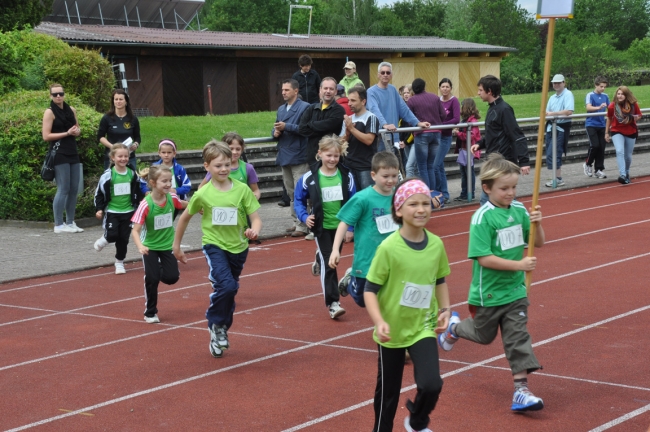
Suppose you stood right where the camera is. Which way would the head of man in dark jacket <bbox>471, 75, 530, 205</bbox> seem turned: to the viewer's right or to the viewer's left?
to the viewer's left

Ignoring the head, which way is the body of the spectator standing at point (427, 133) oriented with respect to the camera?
away from the camera

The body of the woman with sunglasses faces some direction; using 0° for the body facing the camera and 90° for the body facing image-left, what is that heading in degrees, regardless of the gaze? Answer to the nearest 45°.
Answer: approximately 315°

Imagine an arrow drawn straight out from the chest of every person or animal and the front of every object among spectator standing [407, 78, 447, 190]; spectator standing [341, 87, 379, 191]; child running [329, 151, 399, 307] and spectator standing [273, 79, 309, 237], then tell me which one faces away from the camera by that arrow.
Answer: spectator standing [407, 78, 447, 190]

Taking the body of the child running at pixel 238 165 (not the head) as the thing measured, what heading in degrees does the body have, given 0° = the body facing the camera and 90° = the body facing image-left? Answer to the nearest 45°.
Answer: approximately 0°

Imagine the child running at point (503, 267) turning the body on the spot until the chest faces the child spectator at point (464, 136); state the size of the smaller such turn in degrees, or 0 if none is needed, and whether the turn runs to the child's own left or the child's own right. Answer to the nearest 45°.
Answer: approximately 135° to the child's own left

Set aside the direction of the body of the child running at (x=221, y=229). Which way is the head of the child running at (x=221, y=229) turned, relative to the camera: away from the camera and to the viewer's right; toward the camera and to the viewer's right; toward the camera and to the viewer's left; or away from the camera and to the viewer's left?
toward the camera and to the viewer's right

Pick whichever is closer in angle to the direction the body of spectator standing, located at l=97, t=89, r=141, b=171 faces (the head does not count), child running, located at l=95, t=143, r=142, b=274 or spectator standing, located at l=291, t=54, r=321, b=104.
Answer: the child running

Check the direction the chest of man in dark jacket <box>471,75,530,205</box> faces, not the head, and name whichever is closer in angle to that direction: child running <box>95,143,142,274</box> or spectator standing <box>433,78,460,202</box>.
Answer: the child running
